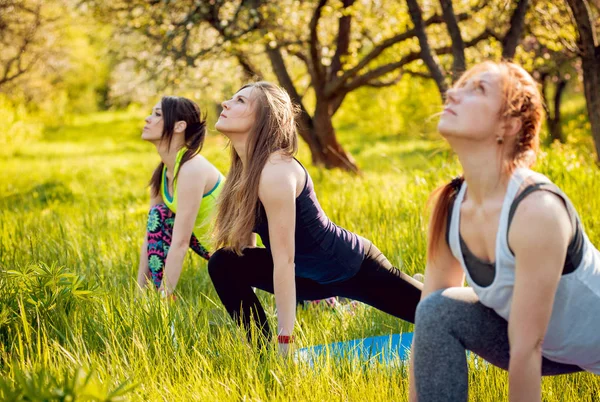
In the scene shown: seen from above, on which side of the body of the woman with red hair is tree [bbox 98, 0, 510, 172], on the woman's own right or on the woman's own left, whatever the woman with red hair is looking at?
on the woman's own right

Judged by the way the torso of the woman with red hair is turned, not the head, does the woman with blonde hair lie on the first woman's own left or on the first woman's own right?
on the first woman's own right

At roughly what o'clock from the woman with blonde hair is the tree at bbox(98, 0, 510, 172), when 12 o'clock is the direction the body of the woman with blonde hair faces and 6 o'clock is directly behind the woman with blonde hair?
The tree is roughly at 3 o'clock from the woman with blonde hair.

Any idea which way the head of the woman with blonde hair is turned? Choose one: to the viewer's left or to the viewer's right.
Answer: to the viewer's left

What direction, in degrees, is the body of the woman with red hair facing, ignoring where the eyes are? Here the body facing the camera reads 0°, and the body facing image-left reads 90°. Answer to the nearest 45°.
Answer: approximately 45°

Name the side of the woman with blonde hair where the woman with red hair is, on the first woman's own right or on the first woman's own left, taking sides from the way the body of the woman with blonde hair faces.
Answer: on the first woman's own left

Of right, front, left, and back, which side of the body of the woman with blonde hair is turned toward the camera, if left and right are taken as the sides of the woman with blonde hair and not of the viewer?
left

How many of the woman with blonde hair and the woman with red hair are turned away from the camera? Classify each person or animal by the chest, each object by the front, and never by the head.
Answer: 0

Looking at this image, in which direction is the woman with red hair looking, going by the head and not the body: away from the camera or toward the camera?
toward the camera

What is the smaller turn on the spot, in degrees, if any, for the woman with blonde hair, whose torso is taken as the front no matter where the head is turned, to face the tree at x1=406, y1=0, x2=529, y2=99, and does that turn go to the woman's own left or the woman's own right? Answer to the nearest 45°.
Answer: approximately 90° to the woman's own right
